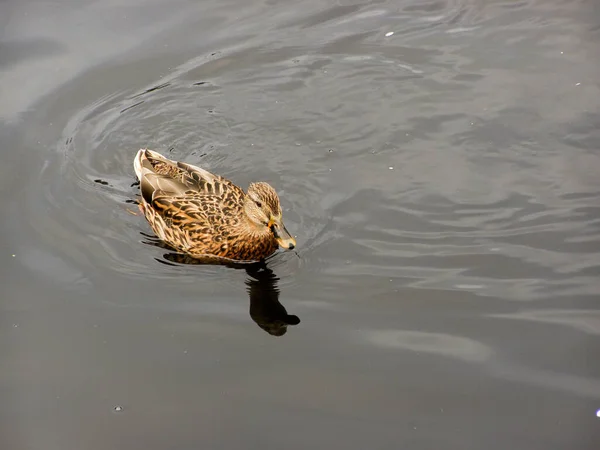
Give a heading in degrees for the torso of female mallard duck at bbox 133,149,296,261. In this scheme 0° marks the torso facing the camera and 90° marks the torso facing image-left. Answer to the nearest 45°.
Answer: approximately 315°

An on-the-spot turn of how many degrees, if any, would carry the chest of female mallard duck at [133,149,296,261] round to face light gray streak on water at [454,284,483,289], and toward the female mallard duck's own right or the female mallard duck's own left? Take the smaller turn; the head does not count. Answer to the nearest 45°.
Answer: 0° — it already faces it
